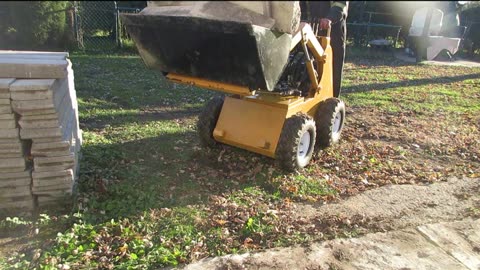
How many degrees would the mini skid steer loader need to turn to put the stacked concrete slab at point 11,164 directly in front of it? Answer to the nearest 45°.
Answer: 0° — it already faces it

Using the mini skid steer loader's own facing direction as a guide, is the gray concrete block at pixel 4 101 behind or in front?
in front

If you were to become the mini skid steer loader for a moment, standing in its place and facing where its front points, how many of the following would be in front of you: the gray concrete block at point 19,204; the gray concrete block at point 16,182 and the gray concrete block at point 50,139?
3

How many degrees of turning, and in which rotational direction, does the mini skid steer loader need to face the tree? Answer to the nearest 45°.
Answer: approximately 90° to its right

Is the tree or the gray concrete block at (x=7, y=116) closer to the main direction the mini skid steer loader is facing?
the gray concrete block

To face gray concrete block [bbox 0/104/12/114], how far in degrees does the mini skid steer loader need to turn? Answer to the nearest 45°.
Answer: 0° — it already faces it

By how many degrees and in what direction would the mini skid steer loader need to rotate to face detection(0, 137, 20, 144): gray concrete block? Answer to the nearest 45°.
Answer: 0° — it already faces it

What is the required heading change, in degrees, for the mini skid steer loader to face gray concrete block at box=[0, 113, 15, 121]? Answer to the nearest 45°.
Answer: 0° — it already faces it

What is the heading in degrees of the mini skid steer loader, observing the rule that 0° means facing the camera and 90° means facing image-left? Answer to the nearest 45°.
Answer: approximately 45°

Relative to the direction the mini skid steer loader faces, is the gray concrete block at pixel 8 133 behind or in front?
in front

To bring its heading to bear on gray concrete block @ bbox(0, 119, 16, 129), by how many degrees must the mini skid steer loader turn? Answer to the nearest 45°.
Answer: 0° — it already faces it
